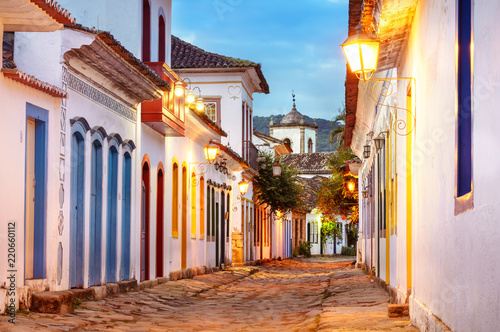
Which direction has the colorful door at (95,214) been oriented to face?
to the viewer's right

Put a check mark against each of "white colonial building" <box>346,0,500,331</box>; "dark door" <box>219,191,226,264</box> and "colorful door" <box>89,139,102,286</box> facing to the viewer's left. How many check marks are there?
1

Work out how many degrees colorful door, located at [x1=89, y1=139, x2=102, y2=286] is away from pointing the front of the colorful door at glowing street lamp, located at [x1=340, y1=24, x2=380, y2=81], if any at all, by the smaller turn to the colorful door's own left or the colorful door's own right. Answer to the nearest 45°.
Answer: approximately 45° to the colorful door's own right

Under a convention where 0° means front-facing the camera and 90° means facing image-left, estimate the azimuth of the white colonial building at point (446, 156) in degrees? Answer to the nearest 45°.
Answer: approximately 90°

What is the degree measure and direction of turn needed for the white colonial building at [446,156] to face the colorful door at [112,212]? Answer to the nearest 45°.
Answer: approximately 45° to its right

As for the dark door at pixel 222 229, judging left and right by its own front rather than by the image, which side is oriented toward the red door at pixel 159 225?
right

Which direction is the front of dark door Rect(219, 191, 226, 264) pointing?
to the viewer's right

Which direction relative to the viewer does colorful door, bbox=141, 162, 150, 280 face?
to the viewer's right

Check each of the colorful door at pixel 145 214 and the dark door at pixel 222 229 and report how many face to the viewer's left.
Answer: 0

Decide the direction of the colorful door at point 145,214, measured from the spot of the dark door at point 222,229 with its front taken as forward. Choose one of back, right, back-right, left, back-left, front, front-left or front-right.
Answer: right

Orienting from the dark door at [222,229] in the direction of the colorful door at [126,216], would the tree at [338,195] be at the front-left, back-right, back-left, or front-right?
back-left

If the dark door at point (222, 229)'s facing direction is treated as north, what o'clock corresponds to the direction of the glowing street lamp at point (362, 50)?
The glowing street lamp is roughly at 3 o'clock from the dark door.

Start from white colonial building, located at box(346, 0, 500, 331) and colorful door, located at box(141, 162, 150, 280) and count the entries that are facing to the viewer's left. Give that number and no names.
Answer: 1
